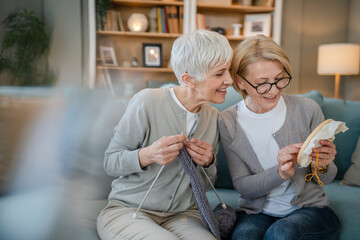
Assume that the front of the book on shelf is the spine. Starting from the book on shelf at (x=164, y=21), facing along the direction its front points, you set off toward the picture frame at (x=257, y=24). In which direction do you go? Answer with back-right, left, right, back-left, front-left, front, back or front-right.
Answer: left

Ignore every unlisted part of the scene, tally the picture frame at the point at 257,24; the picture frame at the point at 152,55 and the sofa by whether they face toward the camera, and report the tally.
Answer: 3

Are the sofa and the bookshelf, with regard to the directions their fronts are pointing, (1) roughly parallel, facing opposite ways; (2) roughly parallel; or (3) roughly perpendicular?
roughly parallel

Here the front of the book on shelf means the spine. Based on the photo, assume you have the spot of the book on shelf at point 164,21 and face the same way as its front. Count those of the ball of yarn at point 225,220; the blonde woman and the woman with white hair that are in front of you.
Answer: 3

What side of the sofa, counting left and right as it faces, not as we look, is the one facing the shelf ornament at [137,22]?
back

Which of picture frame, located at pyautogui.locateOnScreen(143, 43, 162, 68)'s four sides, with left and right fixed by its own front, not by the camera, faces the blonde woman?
front

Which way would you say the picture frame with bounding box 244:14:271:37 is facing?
toward the camera

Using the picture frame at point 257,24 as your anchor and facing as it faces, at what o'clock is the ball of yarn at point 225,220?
The ball of yarn is roughly at 12 o'clock from the picture frame.

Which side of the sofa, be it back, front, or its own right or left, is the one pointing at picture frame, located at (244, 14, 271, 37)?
back

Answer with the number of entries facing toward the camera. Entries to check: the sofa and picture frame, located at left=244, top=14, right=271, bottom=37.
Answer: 2

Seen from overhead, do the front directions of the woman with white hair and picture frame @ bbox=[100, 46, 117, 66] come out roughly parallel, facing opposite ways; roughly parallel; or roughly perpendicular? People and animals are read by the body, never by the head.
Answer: roughly parallel

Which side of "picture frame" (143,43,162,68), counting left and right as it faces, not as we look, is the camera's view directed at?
front

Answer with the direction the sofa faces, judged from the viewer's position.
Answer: facing the viewer

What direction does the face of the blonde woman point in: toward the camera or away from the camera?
toward the camera

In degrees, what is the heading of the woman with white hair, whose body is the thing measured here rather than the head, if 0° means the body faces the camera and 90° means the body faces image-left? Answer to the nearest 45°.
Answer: approximately 315°
